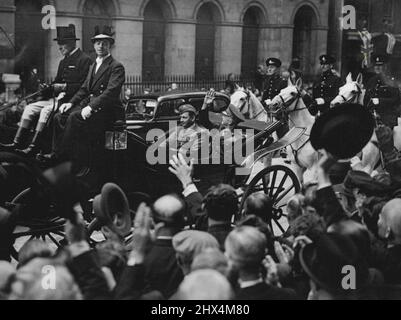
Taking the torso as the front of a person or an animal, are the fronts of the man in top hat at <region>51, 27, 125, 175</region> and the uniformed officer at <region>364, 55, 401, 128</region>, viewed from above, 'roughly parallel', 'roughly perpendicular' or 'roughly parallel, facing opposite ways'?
roughly parallel

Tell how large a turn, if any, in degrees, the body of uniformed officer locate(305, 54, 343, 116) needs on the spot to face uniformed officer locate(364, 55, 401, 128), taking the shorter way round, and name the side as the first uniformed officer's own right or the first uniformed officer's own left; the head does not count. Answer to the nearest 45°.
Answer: approximately 90° to the first uniformed officer's own left

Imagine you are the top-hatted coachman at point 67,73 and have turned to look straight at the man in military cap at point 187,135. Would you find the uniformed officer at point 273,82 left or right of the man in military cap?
left

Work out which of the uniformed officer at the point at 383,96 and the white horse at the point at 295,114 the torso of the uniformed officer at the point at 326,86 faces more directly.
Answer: the white horse

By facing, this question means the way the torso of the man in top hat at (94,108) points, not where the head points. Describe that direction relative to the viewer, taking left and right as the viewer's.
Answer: facing the viewer and to the left of the viewer

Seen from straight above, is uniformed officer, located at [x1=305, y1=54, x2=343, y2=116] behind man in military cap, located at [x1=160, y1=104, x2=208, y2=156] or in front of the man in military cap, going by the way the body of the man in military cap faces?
behind

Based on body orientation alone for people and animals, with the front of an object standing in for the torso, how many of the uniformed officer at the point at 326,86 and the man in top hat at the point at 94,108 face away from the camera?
0

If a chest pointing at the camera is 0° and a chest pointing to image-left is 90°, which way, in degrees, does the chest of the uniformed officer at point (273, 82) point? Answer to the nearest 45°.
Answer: approximately 45°

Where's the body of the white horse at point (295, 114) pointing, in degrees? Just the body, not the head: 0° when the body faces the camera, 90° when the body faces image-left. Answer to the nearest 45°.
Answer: approximately 45°

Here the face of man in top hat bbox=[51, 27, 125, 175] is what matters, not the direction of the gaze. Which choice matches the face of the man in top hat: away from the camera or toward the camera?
toward the camera
